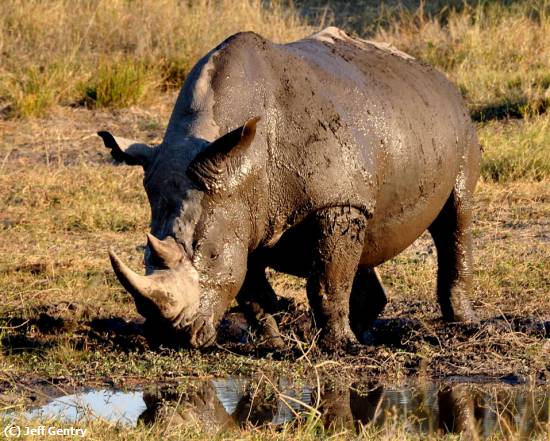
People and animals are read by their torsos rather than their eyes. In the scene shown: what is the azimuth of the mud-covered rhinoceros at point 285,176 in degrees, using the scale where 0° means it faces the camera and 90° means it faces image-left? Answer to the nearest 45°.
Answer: approximately 45°
